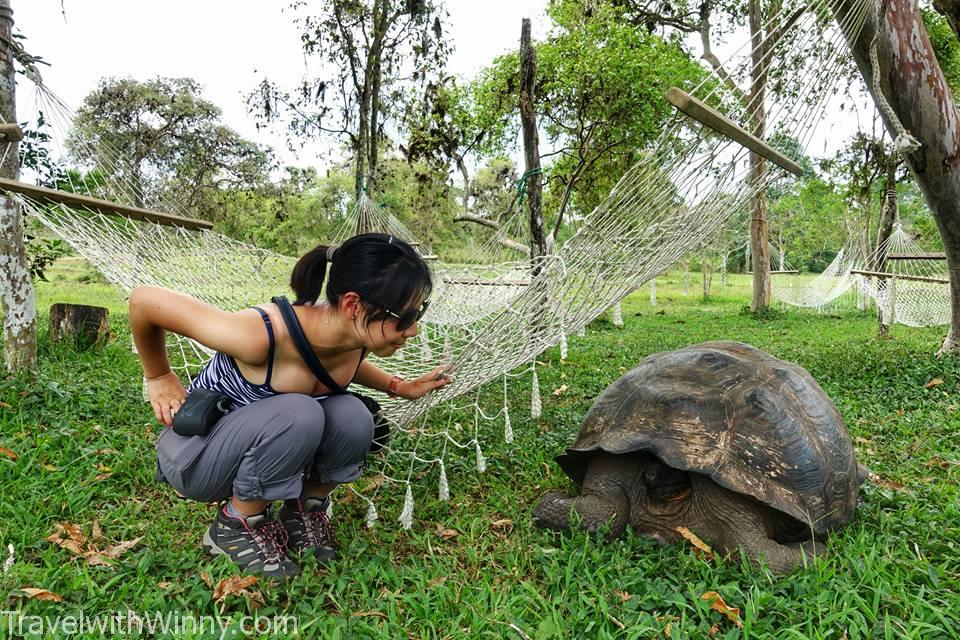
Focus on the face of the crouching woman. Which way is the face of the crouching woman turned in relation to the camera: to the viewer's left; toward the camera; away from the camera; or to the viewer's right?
to the viewer's right

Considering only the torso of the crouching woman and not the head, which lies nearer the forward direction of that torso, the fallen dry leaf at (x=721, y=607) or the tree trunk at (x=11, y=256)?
the fallen dry leaf

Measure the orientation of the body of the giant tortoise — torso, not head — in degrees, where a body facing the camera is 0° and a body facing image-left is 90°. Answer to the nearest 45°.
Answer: approximately 45°

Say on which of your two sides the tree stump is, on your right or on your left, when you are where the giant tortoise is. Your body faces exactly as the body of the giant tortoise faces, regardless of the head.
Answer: on your right

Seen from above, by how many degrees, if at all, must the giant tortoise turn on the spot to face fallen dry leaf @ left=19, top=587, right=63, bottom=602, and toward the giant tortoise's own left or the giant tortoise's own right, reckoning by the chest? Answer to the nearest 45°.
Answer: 0° — it already faces it

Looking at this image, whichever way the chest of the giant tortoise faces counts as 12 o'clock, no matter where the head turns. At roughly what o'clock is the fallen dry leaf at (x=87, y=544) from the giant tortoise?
The fallen dry leaf is roughly at 1 o'clock from the giant tortoise.

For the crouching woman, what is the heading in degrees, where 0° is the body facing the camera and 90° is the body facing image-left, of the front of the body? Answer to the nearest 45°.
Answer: approximately 315°

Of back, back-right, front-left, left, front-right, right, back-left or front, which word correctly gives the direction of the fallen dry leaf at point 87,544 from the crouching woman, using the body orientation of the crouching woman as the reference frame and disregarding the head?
back

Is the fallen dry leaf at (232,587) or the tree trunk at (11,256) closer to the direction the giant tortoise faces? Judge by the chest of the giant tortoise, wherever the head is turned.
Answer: the fallen dry leaf
